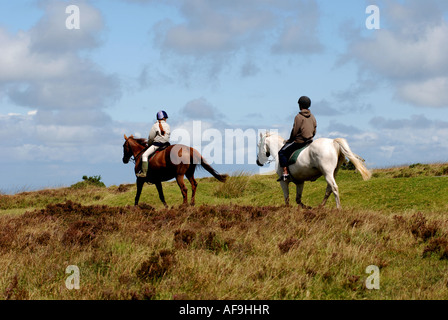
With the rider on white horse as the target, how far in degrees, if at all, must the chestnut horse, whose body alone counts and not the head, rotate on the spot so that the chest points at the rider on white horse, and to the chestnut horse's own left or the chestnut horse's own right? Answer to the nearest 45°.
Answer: approximately 135° to the chestnut horse's own left

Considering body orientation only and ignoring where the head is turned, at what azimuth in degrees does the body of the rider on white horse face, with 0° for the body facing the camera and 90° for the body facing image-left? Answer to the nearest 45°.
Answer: approximately 135°

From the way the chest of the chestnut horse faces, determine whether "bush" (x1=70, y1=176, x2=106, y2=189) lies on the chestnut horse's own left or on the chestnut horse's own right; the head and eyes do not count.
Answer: on the chestnut horse's own right

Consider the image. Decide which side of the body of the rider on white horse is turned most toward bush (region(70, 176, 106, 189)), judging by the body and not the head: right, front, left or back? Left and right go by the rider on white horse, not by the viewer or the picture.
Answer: front

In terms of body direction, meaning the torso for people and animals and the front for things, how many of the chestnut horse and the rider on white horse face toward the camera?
0

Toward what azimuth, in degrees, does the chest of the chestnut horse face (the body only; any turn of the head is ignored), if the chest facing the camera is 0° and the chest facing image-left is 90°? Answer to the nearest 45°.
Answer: approximately 90°
